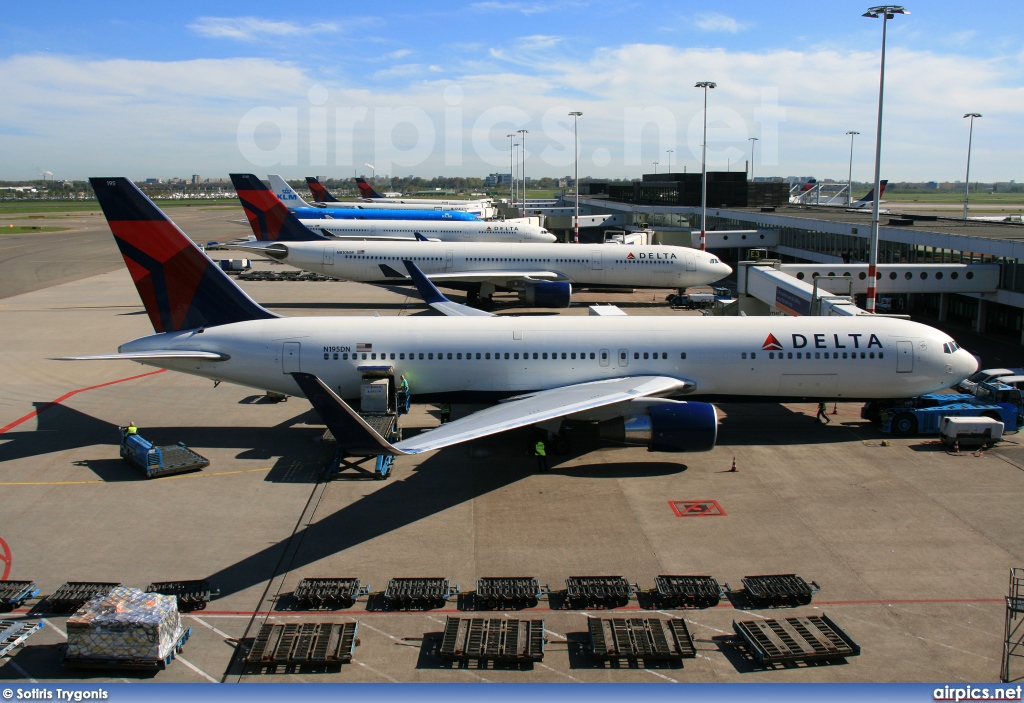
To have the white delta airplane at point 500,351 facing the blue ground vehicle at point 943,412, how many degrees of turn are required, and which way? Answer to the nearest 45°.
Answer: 0° — it already faces it

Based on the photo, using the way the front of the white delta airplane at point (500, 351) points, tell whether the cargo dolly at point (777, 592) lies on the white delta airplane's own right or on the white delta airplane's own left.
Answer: on the white delta airplane's own right

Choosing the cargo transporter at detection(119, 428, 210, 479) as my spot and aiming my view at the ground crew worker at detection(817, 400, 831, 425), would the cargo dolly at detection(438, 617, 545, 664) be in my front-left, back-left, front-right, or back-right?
front-right

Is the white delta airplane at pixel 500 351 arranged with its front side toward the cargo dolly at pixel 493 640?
no

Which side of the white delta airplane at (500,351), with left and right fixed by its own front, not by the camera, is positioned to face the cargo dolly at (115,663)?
right

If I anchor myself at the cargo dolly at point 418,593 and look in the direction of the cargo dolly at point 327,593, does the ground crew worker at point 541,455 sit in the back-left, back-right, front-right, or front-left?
back-right

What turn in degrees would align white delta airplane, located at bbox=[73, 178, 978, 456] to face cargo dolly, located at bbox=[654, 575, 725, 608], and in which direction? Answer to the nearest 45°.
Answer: approximately 90° to its right

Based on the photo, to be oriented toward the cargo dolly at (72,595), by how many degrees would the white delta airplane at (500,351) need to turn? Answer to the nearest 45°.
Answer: approximately 135° to its right

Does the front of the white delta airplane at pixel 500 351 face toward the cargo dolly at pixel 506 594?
no

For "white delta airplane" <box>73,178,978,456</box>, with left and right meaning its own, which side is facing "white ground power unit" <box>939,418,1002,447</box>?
front

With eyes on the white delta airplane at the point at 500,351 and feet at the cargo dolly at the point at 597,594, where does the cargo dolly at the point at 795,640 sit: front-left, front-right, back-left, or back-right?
back-right

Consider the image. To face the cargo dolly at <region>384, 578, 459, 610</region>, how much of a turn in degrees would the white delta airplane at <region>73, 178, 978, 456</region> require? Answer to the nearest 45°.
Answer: approximately 90° to its right

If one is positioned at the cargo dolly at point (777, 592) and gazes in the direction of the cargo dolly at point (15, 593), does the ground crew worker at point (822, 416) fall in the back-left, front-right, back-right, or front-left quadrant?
back-right

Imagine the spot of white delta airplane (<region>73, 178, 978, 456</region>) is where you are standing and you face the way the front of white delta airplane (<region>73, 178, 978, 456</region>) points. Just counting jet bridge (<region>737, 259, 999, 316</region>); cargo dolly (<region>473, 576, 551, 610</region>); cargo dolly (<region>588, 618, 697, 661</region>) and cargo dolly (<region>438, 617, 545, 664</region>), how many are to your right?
3

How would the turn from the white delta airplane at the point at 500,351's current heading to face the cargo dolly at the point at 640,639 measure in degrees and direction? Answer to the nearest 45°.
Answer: approximately 90° to its right

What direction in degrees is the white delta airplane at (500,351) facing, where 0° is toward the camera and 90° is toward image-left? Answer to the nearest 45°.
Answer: approximately 270°

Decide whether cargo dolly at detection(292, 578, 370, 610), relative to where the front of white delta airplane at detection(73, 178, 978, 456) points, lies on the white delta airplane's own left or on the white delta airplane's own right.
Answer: on the white delta airplane's own right
